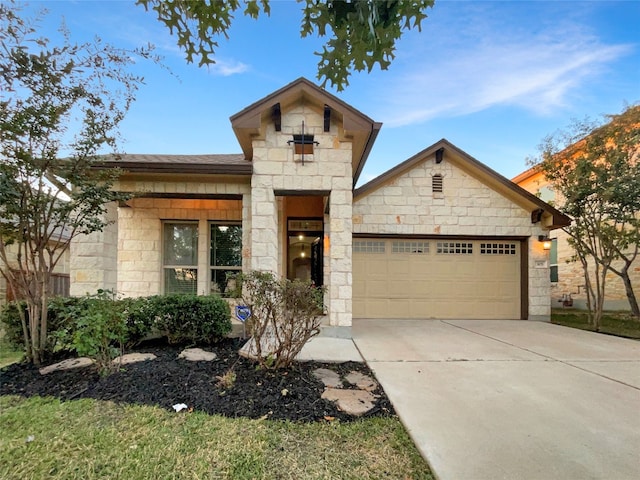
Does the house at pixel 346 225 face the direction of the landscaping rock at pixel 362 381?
yes

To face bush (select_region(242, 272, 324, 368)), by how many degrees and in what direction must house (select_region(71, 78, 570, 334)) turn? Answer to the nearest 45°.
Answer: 0° — it already faces it

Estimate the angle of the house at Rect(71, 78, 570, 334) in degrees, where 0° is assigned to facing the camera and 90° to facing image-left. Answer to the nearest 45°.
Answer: approximately 0°

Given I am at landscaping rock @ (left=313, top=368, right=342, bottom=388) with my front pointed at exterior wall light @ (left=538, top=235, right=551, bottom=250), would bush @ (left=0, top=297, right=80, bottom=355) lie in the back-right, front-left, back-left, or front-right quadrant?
back-left

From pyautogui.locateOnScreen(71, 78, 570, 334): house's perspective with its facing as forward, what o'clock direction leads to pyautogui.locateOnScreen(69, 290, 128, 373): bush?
The bush is roughly at 1 o'clock from the house.

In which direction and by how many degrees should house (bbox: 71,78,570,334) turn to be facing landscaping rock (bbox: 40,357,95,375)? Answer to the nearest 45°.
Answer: approximately 45° to its right

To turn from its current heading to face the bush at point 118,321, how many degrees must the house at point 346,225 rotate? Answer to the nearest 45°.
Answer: approximately 45° to its right

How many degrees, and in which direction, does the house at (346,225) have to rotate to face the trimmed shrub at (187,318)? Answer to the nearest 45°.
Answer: approximately 45° to its right

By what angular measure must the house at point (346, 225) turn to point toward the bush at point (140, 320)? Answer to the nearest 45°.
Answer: approximately 45° to its right

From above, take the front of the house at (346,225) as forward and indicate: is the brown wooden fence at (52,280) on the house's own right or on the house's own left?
on the house's own right
